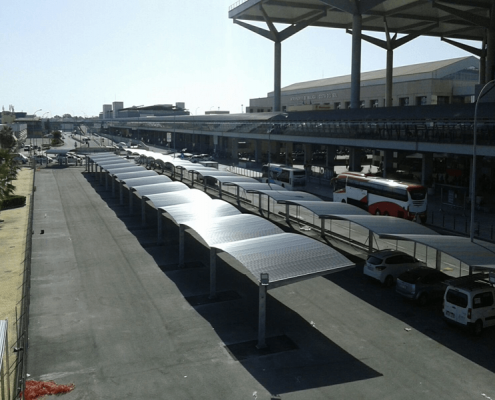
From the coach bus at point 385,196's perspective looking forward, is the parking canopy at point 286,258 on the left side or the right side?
on its left

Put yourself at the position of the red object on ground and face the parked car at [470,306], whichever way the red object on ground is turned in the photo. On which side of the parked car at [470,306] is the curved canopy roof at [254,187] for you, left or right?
left
